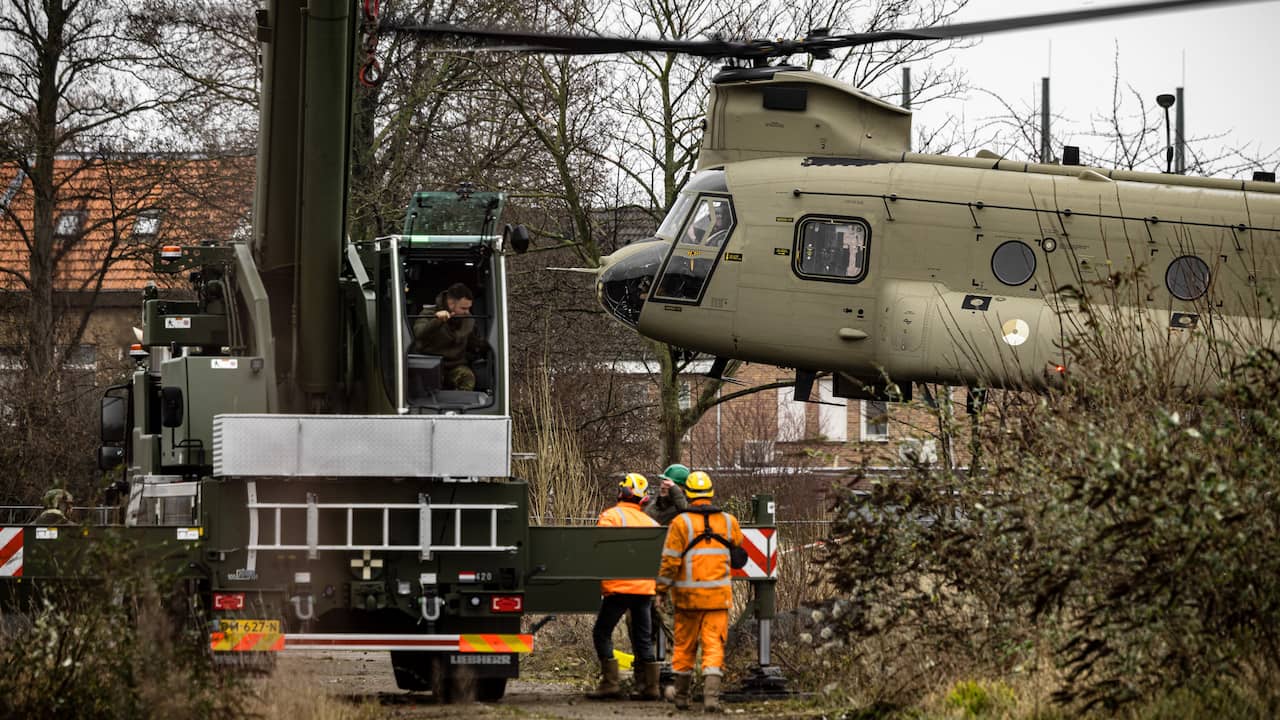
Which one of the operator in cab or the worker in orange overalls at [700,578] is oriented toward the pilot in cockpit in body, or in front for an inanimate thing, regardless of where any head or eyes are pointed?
the worker in orange overalls

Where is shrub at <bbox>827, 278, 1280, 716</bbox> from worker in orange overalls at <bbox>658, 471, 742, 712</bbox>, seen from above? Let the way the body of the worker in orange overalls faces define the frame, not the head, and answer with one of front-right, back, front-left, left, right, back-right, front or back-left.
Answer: back-right

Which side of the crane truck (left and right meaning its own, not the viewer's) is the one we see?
back

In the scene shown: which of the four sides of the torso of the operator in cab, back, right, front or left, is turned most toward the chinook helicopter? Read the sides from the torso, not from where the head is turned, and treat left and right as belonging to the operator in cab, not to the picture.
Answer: left

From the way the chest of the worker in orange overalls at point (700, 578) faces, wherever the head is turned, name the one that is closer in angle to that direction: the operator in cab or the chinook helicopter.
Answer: the chinook helicopter

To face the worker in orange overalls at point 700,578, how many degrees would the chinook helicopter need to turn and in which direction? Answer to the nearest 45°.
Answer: approximately 90° to its left

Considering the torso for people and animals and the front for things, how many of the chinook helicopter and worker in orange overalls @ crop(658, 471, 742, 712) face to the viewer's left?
1

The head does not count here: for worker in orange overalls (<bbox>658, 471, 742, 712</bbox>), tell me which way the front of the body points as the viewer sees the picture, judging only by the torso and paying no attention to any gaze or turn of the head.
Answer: away from the camera

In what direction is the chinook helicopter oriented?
to the viewer's left

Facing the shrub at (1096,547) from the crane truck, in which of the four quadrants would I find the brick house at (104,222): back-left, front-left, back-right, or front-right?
back-left
